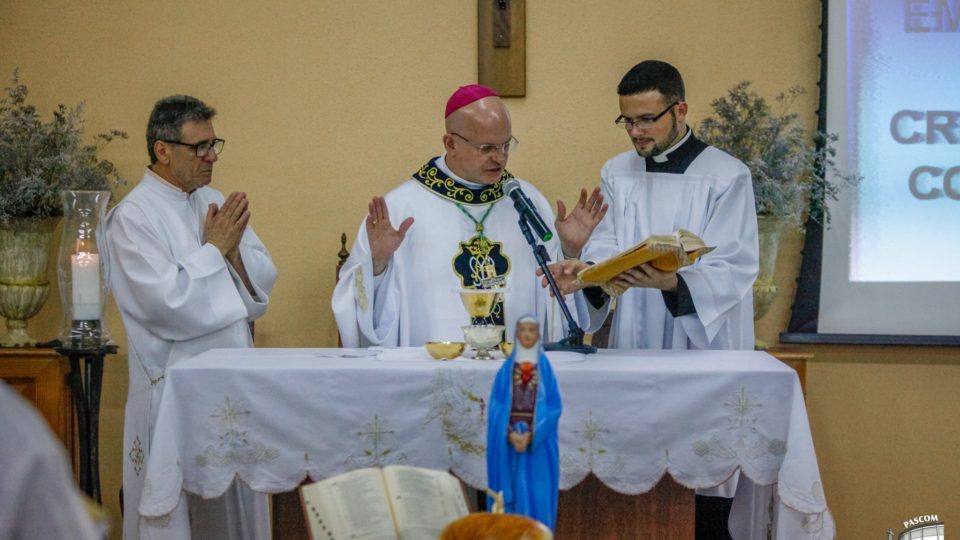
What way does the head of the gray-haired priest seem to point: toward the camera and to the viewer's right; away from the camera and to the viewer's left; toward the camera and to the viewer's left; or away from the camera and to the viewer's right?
toward the camera and to the viewer's right

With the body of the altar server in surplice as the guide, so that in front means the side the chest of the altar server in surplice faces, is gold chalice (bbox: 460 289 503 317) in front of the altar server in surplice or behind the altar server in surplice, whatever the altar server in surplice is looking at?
in front

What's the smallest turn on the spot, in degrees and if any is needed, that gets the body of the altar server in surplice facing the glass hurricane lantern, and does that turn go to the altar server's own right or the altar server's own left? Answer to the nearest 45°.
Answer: approximately 45° to the altar server's own right

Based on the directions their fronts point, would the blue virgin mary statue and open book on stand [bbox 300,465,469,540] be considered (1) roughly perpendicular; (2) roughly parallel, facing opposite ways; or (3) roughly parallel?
roughly parallel

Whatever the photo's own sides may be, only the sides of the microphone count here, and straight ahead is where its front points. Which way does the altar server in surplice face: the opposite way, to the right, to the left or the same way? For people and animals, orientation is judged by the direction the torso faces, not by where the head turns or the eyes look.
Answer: to the left

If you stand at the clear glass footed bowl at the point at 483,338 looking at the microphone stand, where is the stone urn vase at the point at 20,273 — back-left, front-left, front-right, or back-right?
back-left

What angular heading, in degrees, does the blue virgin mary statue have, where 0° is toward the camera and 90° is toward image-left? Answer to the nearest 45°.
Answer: approximately 0°

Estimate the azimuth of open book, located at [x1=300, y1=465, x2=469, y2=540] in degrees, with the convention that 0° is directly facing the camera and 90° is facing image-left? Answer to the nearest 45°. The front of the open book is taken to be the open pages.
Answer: approximately 0°

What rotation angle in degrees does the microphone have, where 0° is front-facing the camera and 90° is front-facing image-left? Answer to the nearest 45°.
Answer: approximately 135°

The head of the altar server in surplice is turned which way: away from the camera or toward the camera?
toward the camera

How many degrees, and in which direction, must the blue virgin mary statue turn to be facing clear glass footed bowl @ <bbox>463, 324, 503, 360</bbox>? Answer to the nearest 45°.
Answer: approximately 180°

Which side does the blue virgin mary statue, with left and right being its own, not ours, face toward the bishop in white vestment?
back

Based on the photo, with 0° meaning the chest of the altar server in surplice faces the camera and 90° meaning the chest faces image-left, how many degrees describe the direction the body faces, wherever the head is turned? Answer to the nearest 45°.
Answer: approximately 45°

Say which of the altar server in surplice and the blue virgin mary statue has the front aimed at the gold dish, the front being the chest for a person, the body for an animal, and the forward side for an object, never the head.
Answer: the altar server in surplice

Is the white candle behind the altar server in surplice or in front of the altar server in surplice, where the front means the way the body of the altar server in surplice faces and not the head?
in front
